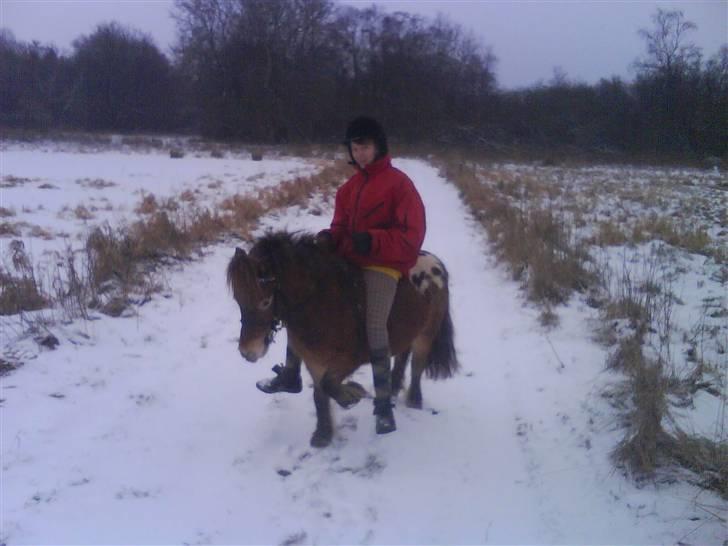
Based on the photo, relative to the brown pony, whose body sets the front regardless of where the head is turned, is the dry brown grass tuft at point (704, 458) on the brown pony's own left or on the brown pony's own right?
on the brown pony's own left

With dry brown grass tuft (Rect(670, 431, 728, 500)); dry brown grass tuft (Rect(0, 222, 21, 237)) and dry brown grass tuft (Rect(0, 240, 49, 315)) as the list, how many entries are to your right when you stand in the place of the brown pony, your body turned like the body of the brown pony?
2

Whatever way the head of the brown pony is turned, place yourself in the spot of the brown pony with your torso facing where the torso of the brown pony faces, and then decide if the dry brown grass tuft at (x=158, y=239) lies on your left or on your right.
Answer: on your right

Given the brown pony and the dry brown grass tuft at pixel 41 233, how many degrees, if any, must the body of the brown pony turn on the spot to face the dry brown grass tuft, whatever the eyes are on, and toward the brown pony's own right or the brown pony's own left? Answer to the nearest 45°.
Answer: approximately 90° to the brown pony's own right

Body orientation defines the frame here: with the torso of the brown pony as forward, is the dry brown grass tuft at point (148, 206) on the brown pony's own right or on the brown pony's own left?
on the brown pony's own right

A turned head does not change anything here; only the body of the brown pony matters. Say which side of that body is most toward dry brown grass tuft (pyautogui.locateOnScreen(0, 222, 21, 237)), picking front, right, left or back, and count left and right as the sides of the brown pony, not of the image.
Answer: right

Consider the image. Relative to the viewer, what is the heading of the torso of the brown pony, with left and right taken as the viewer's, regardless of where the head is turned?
facing the viewer and to the left of the viewer

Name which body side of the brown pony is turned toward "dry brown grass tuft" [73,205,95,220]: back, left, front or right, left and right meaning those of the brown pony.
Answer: right

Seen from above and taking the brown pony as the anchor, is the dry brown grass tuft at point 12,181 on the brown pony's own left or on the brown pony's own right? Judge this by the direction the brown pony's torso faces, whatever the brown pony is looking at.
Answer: on the brown pony's own right

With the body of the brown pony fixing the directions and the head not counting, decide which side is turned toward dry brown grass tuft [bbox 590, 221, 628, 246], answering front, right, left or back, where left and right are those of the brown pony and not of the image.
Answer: back

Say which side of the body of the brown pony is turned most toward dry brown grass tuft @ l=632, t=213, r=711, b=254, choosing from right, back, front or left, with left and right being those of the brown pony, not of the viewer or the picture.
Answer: back
